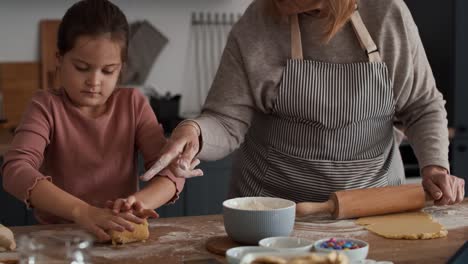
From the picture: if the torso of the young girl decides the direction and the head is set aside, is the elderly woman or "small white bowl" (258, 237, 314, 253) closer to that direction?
the small white bowl

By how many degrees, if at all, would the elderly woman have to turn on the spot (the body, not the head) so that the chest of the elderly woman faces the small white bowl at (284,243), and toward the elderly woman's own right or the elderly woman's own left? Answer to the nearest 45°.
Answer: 0° — they already face it

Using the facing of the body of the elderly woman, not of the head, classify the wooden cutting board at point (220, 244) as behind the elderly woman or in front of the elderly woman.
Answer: in front

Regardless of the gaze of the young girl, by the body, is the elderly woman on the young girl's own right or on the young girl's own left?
on the young girl's own left

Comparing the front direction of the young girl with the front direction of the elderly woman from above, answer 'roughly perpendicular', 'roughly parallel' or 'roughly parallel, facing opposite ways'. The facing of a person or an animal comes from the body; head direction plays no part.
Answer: roughly parallel

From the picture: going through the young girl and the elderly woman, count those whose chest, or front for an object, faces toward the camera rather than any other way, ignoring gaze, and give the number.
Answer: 2

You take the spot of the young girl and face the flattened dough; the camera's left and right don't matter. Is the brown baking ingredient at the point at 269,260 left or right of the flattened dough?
right

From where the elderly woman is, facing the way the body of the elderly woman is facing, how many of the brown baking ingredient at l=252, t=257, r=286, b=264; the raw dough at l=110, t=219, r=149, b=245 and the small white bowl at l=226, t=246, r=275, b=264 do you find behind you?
0

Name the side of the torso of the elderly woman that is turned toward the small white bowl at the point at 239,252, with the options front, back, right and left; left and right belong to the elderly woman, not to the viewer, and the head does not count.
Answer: front

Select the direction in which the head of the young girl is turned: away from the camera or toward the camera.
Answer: toward the camera

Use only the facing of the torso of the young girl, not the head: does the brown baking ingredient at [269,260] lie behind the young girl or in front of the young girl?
in front

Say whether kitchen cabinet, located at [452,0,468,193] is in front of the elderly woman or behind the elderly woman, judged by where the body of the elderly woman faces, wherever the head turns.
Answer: behind

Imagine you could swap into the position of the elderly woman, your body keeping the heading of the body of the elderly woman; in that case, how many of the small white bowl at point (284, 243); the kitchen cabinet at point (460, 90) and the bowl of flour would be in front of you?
2

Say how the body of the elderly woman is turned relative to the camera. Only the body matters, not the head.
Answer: toward the camera

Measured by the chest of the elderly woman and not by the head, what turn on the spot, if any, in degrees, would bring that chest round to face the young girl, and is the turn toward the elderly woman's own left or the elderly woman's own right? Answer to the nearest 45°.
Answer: approximately 45° to the elderly woman's own right

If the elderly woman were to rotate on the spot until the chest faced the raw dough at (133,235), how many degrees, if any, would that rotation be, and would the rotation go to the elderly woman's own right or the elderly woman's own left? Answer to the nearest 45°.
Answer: approximately 45° to the elderly woman's own right
